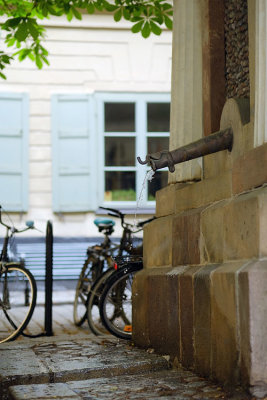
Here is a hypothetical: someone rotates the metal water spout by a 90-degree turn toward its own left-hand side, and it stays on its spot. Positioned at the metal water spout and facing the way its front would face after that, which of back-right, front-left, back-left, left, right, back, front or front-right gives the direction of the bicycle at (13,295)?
back-right

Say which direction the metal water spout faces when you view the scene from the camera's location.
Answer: facing to the left of the viewer

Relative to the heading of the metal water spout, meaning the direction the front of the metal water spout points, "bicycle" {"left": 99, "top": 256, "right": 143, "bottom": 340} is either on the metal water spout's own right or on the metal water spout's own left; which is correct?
on the metal water spout's own right

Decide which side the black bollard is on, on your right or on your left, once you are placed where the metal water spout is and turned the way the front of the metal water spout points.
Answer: on your right
